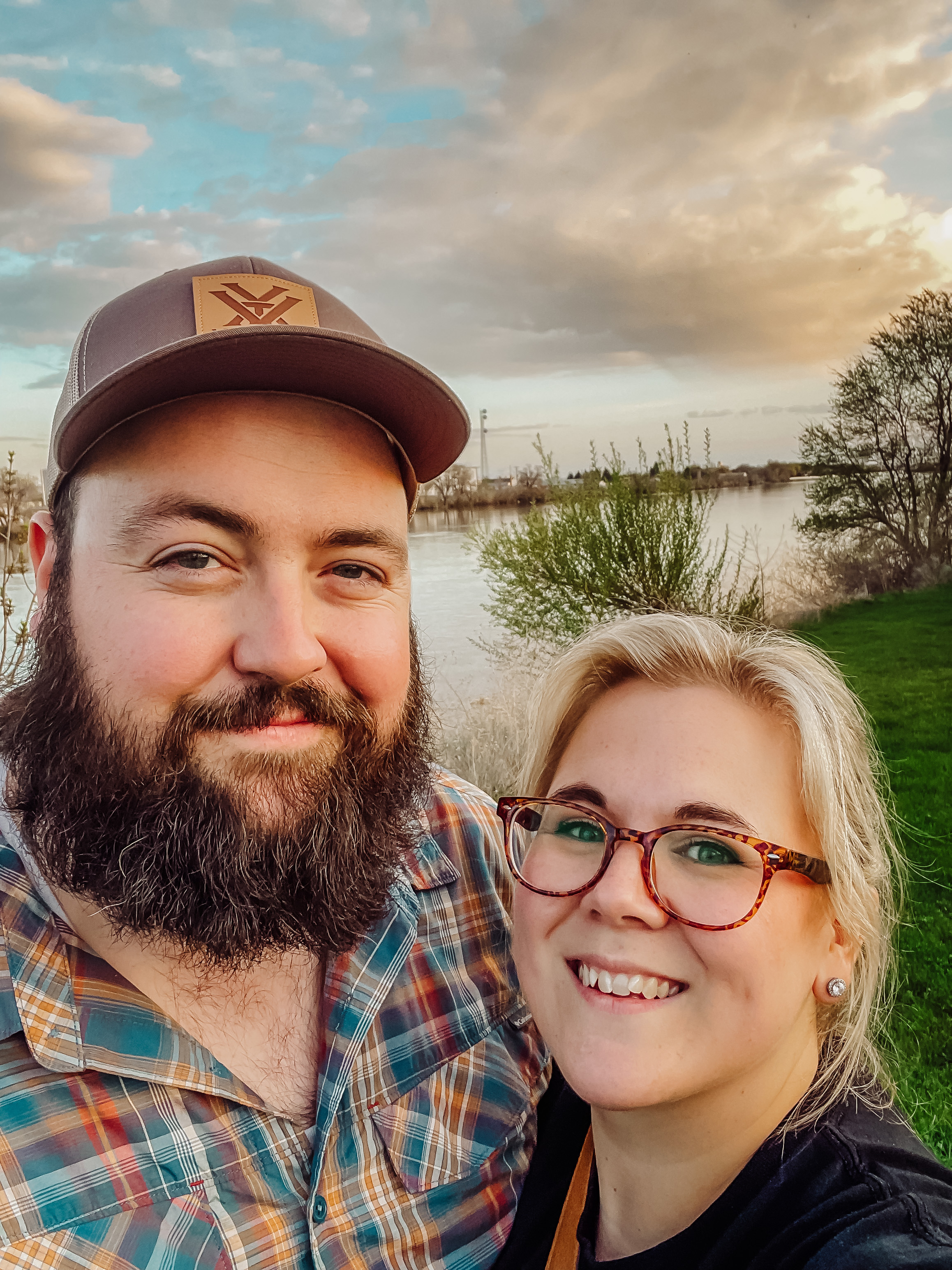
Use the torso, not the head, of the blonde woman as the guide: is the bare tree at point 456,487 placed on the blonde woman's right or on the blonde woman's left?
on the blonde woman's right

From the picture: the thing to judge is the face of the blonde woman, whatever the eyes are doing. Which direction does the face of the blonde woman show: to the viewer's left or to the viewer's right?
to the viewer's left

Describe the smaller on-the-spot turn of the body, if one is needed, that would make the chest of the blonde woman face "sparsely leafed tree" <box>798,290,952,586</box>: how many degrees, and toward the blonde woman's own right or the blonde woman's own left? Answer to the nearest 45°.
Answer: approximately 135° to the blonde woman's own right

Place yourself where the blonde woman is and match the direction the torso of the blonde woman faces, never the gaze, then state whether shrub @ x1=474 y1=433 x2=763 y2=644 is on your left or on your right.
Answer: on your right

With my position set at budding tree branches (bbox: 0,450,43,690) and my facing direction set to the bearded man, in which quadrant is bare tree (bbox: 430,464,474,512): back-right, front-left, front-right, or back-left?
back-left

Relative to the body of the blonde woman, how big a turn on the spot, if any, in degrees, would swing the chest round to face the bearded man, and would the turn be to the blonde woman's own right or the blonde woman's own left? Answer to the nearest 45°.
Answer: approximately 45° to the blonde woman's own right

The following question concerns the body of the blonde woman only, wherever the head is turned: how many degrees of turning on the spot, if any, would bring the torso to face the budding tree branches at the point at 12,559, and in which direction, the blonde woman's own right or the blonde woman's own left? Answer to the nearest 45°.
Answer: approximately 90° to the blonde woman's own right

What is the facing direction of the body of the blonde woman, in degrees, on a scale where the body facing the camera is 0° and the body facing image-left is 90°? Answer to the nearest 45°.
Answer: approximately 45°
